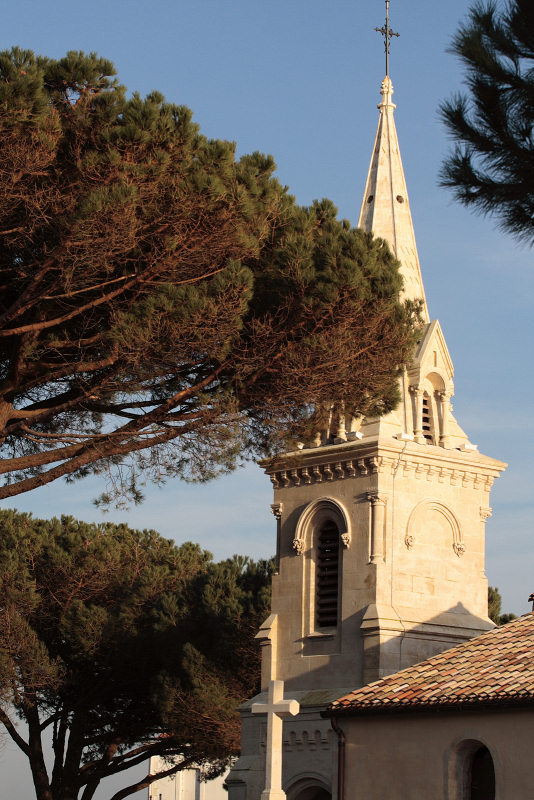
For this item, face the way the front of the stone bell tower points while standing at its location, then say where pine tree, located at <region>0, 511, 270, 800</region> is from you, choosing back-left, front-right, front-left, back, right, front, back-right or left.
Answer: right

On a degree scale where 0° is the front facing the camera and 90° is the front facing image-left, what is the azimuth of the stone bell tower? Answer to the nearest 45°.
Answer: approximately 45°
